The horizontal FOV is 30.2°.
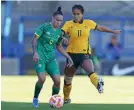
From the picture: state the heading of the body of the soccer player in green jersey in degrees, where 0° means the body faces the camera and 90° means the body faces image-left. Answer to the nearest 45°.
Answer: approximately 315°

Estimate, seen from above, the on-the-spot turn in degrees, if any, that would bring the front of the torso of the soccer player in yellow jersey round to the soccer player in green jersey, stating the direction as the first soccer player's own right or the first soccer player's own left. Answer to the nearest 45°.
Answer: approximately 45° to the first soccer player's own right

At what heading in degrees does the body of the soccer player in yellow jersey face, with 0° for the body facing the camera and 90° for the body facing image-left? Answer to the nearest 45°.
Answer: approximately 0°
